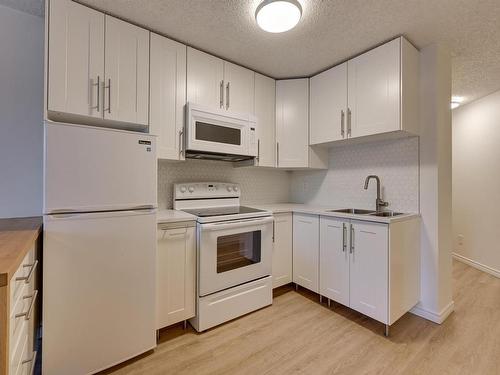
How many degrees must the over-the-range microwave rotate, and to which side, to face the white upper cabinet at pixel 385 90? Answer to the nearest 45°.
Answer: approximately 45° to its left

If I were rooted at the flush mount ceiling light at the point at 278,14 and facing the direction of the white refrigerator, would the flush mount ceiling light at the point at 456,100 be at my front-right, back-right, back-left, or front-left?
back-right

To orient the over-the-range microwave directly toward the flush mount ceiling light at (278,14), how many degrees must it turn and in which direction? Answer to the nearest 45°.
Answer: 0° — it already faces it

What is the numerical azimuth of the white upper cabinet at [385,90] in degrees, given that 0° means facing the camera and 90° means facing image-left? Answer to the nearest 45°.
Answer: approximately 45°

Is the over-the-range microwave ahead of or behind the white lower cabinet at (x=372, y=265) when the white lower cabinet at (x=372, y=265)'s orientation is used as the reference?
ahead

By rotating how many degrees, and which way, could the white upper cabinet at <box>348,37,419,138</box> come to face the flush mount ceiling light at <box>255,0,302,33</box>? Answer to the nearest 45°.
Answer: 0° — it already faces it
